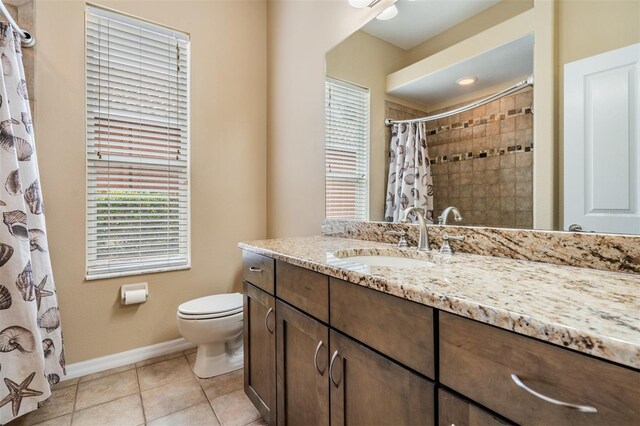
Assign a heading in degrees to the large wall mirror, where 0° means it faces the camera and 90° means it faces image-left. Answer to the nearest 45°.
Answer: approximately 45°

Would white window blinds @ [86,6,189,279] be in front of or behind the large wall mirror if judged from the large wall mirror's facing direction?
in front

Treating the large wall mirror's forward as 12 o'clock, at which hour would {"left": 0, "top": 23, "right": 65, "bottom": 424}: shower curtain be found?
The shower curtain is roughly at 1 o'clock from the large wall mirror.

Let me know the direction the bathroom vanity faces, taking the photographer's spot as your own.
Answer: facing the viewer and to the left of the viewer

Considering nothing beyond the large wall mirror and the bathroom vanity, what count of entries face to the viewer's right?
0

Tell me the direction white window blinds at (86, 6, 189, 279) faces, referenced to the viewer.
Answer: facing the viewer and to the right of the viewer

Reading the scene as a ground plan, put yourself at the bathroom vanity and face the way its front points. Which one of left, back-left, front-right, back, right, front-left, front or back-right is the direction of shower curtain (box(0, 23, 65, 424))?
front-right
